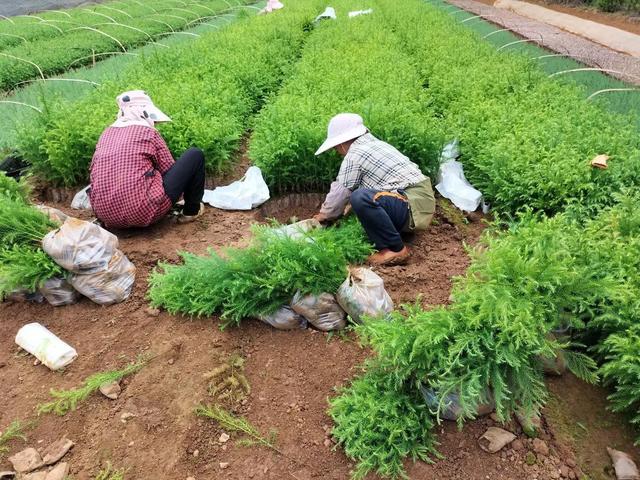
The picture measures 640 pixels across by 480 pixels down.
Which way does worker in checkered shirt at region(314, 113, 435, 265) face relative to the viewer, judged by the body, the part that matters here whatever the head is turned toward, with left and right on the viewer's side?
facing to the left of the viewer

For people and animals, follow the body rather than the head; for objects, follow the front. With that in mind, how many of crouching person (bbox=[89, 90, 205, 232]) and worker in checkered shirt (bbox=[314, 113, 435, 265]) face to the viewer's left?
1

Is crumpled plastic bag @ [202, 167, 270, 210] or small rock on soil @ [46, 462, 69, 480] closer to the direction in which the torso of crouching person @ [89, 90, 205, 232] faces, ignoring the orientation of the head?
the crumpled plastic bag

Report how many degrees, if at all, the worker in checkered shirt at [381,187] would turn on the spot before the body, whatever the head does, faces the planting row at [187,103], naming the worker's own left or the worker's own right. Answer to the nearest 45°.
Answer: approximately 45° to the worker's own right

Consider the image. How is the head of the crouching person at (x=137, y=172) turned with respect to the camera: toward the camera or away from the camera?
away from the camera

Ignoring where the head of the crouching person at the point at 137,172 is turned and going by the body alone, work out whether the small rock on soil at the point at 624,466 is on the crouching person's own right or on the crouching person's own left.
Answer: on the crouching person's own right

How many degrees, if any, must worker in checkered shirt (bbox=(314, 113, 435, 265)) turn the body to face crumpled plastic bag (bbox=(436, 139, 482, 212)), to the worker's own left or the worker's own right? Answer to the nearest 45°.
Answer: approximately 135° to the worker's own right

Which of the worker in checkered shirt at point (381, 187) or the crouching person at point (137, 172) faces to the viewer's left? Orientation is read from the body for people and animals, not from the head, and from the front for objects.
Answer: the worker in checkered shirt

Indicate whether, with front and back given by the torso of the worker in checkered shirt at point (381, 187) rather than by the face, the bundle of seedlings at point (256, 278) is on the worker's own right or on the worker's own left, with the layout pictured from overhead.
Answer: on the worker's own left

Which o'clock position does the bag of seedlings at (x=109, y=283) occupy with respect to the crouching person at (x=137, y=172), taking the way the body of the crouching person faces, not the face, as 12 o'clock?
The bag of seedlings is roughly at 5 o'clock from the crouching person.

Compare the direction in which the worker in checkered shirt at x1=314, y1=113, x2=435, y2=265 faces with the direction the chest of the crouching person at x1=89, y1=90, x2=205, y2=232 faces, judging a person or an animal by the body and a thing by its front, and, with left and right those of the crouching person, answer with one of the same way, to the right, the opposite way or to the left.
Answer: to the left

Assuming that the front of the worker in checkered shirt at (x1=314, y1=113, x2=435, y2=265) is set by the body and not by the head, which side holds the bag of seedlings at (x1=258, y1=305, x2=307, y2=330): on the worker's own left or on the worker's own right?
on the worker's own left

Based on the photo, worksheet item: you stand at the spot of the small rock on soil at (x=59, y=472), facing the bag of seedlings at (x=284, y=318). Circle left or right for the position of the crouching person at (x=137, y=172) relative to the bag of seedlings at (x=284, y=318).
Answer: left

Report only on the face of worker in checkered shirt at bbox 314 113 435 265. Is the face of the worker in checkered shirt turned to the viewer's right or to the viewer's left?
to the viewer's left
